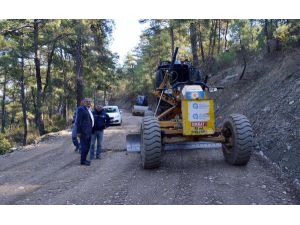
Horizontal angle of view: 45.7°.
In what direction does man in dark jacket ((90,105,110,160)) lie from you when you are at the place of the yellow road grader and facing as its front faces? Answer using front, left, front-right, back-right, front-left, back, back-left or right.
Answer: back-right

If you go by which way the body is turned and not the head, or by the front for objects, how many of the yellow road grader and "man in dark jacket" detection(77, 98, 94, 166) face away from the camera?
0

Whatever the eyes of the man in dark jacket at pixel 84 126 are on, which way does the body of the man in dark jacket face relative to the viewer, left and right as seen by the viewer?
facing the viewer and to the right of the viewer

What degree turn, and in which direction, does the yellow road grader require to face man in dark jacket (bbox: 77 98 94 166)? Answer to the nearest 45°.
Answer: approximately 90° to its right

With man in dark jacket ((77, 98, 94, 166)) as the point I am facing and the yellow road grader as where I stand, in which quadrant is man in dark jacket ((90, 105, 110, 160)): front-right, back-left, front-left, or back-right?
front-right
